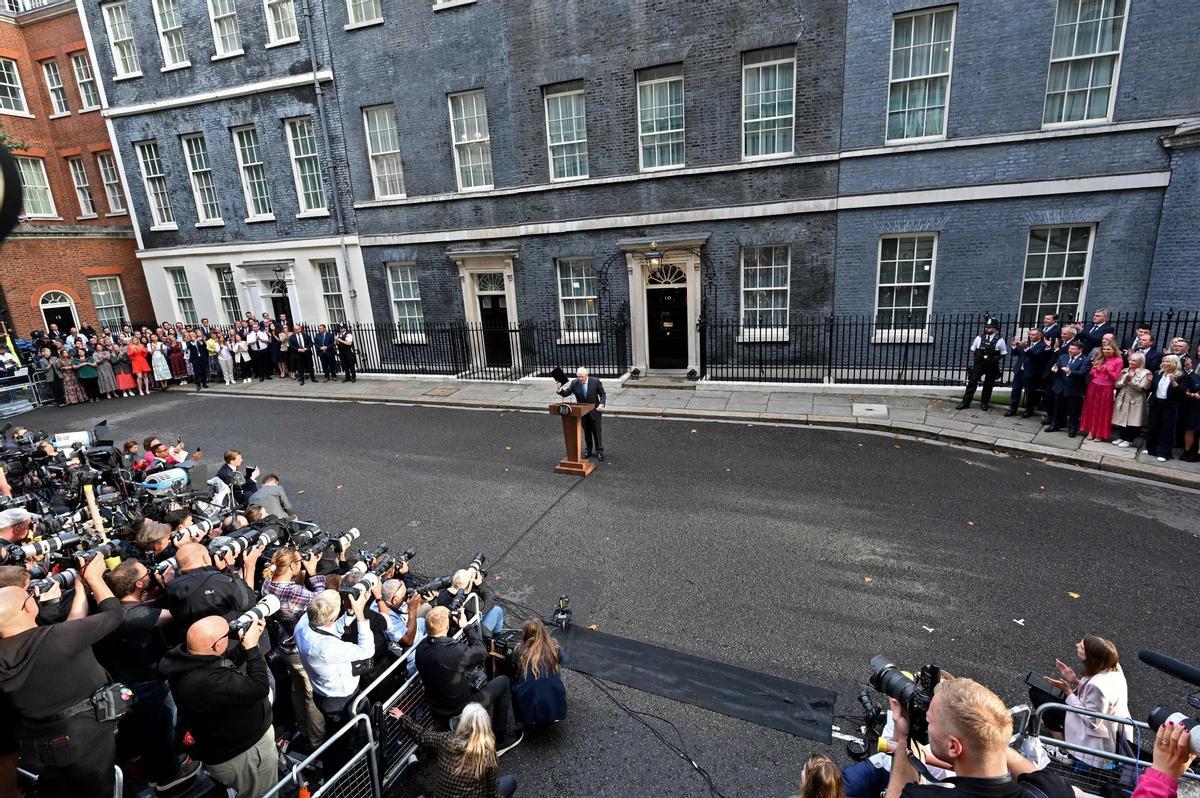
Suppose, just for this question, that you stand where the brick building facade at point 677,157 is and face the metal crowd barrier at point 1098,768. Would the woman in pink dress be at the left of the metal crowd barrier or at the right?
left

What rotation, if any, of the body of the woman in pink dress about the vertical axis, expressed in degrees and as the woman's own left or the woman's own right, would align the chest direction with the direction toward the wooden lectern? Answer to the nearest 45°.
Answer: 0° — they already face it

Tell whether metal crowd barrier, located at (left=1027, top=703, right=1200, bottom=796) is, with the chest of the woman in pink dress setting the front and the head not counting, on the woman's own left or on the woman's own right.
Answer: on the woman's own left

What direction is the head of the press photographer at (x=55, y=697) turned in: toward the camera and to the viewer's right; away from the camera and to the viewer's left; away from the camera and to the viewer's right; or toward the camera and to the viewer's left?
away from the camera and to the viewer's right

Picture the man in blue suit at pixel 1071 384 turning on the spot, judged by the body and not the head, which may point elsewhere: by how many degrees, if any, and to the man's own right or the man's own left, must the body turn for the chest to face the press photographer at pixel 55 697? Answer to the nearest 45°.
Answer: approximately 45° to the man's own left

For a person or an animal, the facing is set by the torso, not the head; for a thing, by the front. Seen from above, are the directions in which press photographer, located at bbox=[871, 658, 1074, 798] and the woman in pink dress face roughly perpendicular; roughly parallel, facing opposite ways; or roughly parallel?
roughly perpendicular

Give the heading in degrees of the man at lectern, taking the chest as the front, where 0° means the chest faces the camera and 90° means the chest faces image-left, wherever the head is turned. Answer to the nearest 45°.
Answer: approximately 45°

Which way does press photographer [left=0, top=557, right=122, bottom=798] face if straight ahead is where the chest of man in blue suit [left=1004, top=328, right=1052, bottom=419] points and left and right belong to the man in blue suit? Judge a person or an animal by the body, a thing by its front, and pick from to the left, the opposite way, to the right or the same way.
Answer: to the right

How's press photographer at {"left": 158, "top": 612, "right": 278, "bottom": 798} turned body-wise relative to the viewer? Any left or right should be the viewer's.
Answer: facing away from the viewer and to the right of the viewer
